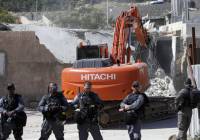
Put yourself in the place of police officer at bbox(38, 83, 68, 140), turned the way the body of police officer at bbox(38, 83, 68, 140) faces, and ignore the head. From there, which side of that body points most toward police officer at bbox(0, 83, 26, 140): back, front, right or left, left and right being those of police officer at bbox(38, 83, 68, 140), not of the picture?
right

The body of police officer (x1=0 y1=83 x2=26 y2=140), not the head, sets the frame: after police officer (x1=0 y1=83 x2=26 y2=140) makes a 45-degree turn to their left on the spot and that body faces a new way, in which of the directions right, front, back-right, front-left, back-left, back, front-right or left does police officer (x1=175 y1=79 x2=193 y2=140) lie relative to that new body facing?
front-left

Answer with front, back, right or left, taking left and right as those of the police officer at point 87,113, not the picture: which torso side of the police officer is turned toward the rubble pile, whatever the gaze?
back

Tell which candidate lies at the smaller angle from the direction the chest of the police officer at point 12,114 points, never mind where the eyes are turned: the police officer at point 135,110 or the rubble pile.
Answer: the police officer

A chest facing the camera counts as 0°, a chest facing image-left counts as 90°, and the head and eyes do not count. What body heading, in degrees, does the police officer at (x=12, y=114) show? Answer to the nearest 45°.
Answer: approximately 0°

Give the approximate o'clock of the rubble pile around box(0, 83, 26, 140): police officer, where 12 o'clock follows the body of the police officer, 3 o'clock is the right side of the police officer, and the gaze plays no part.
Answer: The rubble pile is roughly at 7 o'clock from the police officer.

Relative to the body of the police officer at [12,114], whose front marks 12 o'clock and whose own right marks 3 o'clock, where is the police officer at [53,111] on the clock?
the police officer at [53,111] is roughly at 9 o'clock from the police officer at [12,114].

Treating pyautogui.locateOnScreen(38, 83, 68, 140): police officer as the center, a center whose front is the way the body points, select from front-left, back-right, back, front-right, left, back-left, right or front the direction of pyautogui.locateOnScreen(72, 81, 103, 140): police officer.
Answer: left

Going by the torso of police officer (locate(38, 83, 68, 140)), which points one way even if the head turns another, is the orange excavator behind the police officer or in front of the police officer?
behind

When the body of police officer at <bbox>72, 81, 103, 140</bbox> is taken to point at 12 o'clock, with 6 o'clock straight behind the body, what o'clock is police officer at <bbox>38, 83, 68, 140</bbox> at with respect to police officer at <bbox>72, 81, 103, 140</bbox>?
police officer at <bbox>38, 83, 68, 140</bbox> is roughly at 3 o'clock from police officer at <bbox>72, 81, 103, 140</bbox>.

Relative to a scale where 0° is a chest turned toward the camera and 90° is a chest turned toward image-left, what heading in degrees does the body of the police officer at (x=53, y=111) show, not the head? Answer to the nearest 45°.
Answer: approximately 0°

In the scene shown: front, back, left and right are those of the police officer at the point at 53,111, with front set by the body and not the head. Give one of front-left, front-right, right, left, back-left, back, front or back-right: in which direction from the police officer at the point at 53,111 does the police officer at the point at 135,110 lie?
left
